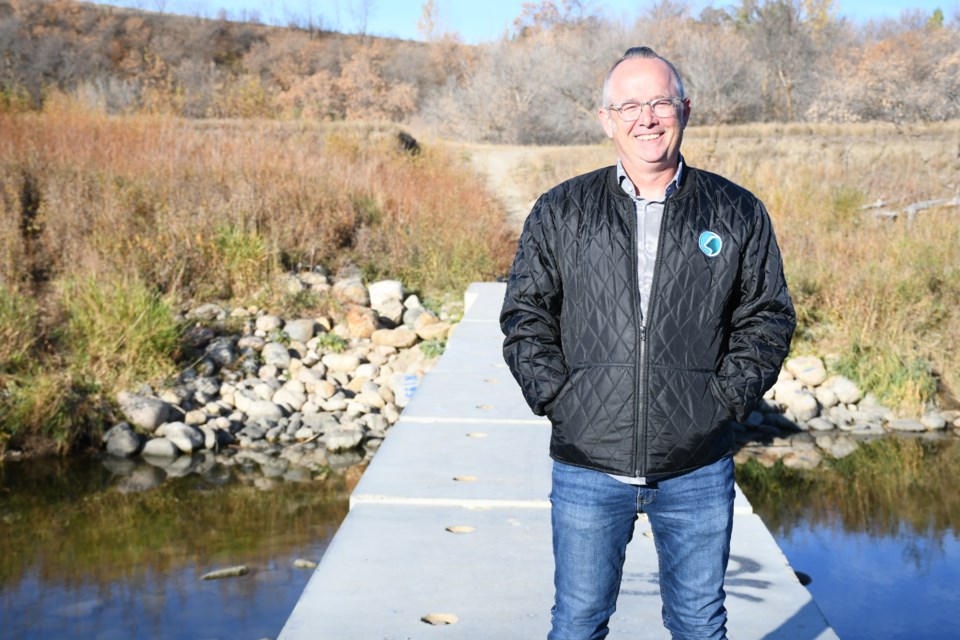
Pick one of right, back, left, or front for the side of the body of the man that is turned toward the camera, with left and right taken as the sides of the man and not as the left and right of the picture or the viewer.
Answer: front

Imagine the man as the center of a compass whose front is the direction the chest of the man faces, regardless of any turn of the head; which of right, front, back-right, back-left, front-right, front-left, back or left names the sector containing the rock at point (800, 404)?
back

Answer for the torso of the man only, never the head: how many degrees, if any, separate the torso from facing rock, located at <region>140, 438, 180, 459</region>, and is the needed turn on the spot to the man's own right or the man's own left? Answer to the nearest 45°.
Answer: approximately 135° to the man's own right

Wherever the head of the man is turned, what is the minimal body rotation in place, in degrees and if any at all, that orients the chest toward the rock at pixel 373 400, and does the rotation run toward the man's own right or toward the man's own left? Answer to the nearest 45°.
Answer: approximately 180°

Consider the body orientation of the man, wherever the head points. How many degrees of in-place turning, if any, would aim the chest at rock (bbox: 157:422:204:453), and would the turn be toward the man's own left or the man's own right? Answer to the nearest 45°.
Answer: approximately 135° to the man's own right

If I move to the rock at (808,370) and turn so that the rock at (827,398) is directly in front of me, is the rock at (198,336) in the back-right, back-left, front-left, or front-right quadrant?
back-right

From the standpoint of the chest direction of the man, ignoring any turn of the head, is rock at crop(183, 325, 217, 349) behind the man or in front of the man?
behind

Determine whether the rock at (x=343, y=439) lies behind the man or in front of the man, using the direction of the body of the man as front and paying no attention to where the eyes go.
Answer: behind

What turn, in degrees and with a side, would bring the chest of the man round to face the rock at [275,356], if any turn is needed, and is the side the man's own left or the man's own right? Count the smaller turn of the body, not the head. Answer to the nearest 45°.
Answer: approximately 135° to the man's own right

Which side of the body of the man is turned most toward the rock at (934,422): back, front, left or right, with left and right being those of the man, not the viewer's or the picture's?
back
